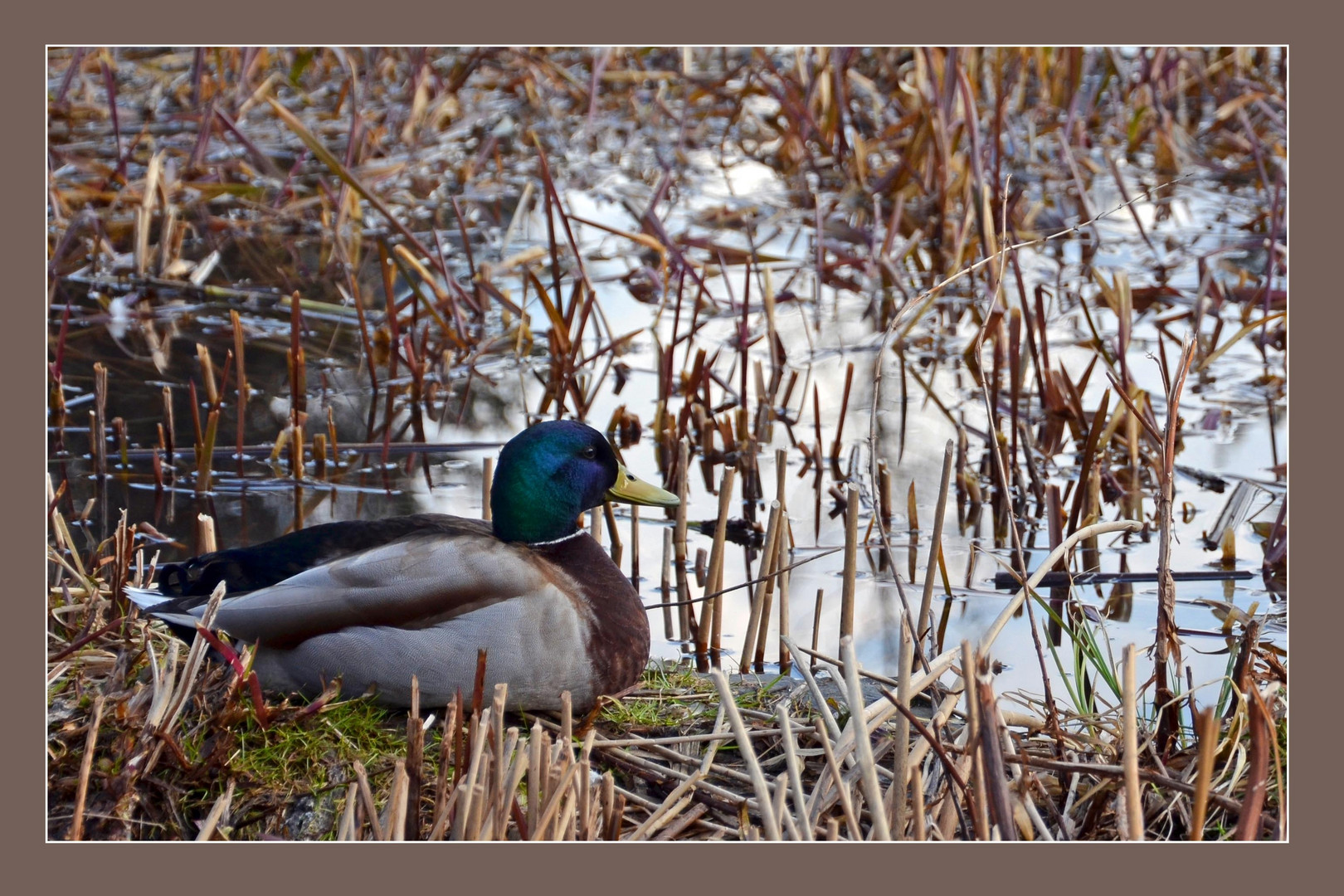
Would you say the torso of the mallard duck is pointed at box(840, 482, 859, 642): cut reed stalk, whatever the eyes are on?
yes

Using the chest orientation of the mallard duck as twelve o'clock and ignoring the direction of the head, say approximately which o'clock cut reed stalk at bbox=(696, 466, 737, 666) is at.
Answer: The cut reed stalk is roughly at 11 o'clock from the mallard duck.

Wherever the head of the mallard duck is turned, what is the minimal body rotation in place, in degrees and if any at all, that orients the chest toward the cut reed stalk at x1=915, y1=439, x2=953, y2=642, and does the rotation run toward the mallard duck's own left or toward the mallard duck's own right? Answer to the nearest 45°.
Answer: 0° — it already faces it

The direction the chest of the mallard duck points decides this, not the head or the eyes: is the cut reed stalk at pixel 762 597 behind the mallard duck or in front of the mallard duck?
in front

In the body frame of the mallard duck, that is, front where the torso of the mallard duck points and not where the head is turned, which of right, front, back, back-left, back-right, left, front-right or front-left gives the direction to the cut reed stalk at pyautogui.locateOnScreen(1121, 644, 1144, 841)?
front-right

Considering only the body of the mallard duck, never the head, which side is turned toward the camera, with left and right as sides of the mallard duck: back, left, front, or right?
right
